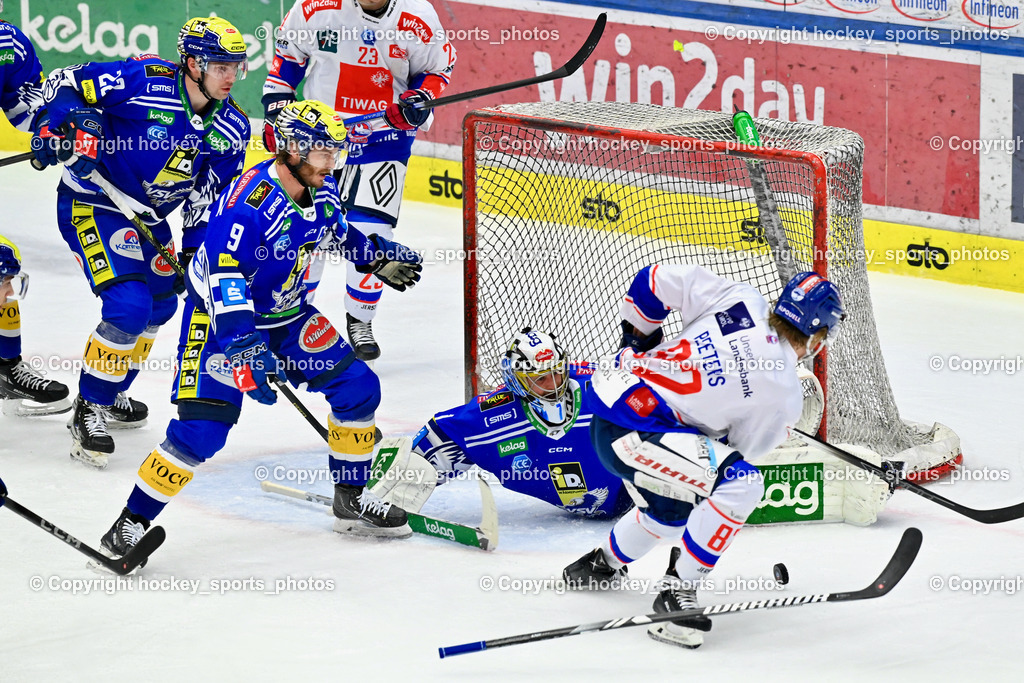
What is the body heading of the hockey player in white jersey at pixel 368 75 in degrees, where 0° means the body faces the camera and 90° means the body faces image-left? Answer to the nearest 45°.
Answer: approximately 0°

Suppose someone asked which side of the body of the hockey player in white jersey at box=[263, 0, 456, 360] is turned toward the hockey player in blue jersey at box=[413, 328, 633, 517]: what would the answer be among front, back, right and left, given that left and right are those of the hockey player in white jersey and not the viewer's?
front

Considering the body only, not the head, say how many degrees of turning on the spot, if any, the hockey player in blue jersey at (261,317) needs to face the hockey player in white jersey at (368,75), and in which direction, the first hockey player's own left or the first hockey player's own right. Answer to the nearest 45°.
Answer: approximately 135° to the first hockey player's own left

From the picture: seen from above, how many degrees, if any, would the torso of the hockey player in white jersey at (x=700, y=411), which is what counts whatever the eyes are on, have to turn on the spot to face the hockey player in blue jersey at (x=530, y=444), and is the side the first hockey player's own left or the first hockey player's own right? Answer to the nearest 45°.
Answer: approximately 90° to the first hockey player's own left

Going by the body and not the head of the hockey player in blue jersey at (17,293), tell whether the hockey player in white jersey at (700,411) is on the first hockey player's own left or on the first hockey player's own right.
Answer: on the first hockey player's own right

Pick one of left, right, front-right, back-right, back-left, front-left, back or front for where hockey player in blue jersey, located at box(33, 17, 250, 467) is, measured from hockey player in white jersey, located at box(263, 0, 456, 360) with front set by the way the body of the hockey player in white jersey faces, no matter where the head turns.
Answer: front-right

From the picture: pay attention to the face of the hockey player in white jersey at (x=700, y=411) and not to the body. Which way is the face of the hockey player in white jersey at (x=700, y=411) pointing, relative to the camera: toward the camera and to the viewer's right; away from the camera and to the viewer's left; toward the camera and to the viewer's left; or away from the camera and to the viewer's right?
away from the camera and to the viewer's right

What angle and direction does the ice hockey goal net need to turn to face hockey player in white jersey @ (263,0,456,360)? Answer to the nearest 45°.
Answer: approximately 90° to its right

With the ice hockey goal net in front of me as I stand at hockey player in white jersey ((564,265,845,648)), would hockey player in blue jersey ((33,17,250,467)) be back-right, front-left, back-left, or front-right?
front-left

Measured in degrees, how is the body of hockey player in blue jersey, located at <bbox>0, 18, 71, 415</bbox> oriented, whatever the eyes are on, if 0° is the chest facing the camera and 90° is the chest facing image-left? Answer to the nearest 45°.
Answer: approximately 270°

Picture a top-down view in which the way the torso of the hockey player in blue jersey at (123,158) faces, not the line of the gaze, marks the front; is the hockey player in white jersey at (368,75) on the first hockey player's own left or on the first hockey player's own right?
on the first hockey player's own left

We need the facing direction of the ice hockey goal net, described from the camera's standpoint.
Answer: facing the viewer and to the left of the viewer

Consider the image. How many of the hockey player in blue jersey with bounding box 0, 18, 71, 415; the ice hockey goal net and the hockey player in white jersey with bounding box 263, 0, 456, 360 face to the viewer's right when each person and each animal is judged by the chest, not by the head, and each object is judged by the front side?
1

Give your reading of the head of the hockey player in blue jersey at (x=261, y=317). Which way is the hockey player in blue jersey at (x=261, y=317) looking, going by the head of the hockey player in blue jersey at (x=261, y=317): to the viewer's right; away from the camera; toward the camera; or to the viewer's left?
to the viewer's right

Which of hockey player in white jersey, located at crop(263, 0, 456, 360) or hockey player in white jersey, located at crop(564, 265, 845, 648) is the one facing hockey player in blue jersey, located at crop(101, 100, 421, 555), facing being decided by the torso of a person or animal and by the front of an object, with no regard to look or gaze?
hockey player in white jersey, located at crop(263, 0, 456, 360)
